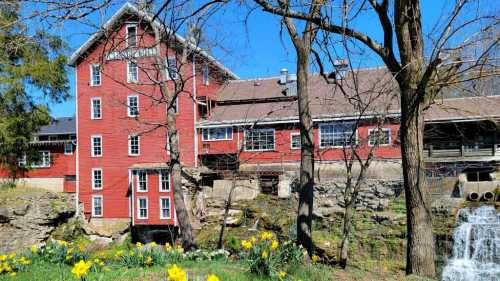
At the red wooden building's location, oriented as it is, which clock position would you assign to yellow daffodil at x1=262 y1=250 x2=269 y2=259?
The yellow daffodil is roughly at 12 o'clock from the red wooden building.

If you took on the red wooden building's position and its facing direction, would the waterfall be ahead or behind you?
ahead

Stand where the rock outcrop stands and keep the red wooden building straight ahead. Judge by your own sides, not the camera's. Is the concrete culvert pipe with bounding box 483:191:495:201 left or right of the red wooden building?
right

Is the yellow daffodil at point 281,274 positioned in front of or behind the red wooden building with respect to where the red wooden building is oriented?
in front

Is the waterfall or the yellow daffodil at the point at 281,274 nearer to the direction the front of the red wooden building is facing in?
the yellow daffodil

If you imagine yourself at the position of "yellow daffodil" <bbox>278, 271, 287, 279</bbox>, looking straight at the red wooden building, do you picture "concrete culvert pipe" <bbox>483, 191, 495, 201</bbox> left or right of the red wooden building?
right

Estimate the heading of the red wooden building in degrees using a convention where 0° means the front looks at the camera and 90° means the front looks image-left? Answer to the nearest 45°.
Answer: approximately 0°

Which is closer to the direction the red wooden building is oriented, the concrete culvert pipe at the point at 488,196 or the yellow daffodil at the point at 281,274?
the yellow daffodil

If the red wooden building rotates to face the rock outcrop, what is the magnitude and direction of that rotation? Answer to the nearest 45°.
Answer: approximately 45° to its right

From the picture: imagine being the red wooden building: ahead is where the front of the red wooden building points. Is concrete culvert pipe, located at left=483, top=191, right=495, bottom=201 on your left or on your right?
on your left

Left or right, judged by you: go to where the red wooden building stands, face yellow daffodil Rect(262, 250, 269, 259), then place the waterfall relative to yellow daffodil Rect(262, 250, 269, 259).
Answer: left

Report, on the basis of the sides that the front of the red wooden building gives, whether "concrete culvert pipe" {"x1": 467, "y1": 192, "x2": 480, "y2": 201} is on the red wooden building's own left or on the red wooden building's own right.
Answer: on the red wooden building's own left
